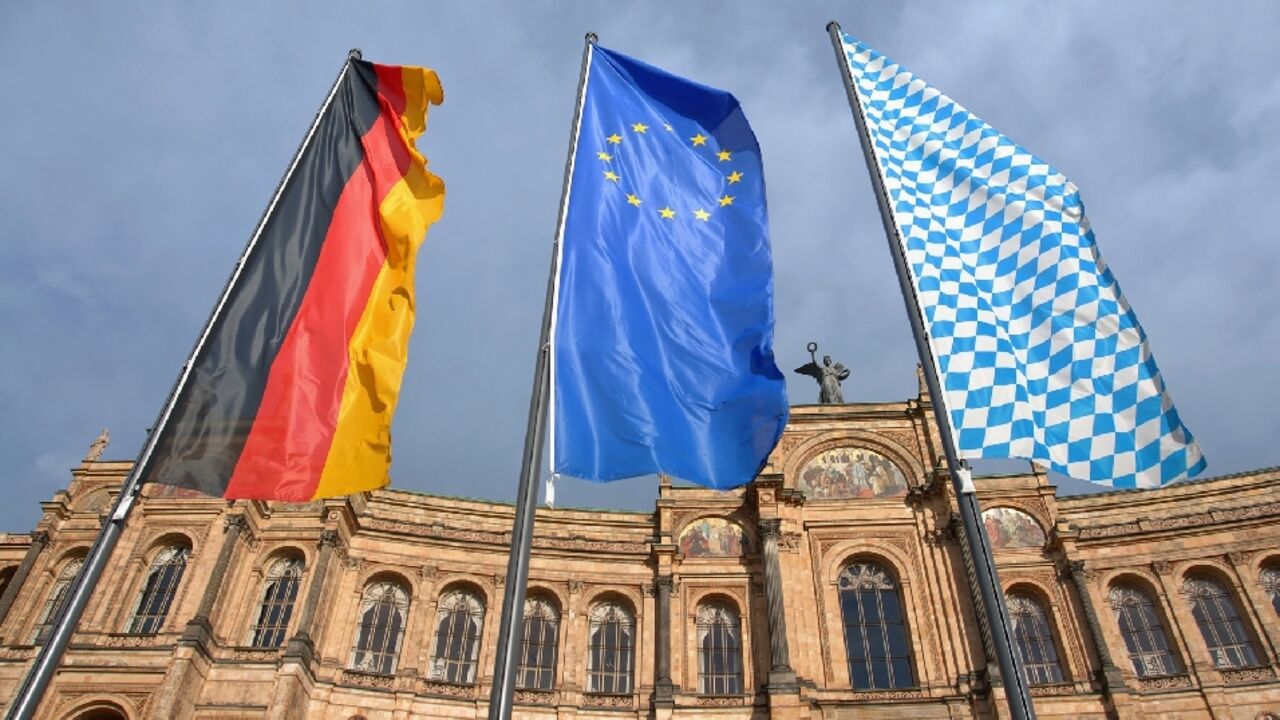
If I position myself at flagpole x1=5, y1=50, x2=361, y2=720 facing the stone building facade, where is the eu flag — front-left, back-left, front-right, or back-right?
front-right

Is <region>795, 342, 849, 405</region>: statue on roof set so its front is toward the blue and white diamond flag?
yes

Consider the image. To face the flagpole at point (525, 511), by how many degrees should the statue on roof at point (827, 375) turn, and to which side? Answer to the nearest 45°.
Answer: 0° — it already faces it

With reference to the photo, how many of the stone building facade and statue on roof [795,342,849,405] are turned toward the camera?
2

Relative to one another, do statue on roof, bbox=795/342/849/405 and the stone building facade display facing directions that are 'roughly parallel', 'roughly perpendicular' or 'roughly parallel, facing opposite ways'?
roughly parallel

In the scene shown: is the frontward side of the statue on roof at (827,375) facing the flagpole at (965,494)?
yes

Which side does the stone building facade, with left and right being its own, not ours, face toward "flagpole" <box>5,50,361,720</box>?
front

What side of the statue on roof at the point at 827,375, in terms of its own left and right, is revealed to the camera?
front

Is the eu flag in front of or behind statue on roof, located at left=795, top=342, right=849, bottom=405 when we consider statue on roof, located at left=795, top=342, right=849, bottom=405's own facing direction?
in front

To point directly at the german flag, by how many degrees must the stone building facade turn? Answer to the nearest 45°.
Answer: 0° — it already faces it
